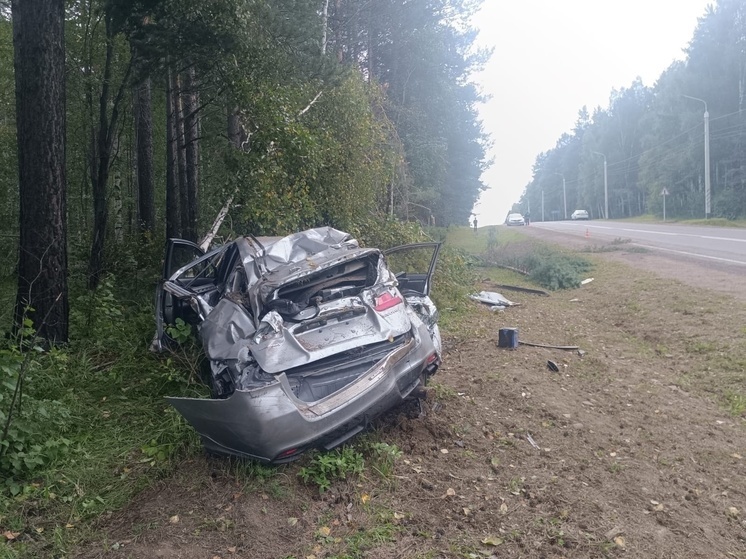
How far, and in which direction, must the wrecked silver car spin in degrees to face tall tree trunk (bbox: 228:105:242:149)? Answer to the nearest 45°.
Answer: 0° — it already faces it

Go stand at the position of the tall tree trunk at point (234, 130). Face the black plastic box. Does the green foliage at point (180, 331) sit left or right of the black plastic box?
right

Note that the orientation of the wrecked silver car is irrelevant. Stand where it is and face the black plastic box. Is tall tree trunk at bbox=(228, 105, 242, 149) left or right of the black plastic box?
left

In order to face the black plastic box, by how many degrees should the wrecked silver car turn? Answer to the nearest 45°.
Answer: approximately 45° to its right

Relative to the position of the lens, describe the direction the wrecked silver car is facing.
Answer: facing away from the viewer
